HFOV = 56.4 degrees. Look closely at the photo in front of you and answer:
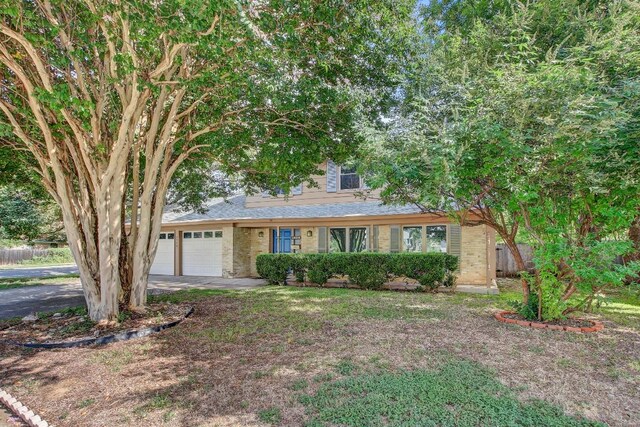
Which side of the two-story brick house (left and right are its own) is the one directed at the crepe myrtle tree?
front

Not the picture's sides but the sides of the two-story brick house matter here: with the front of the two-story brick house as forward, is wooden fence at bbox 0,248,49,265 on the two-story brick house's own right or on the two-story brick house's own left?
on the two-story brick house's own right

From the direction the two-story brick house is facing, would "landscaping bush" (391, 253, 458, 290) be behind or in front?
in front

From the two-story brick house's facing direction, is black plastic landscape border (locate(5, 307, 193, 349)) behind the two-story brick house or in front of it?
in front

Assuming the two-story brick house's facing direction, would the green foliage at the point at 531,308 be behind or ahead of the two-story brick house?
ahead

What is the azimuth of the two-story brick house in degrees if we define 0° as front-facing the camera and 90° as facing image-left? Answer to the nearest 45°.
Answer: approximately 0°

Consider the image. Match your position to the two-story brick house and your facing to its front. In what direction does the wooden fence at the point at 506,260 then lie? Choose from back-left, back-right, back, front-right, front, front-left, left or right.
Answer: left

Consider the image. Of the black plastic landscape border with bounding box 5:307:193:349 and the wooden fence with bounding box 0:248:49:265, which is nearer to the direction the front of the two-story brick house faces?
the black plastic landscape border

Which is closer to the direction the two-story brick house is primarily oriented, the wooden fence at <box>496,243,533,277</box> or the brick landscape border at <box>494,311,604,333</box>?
the brick landscape border
